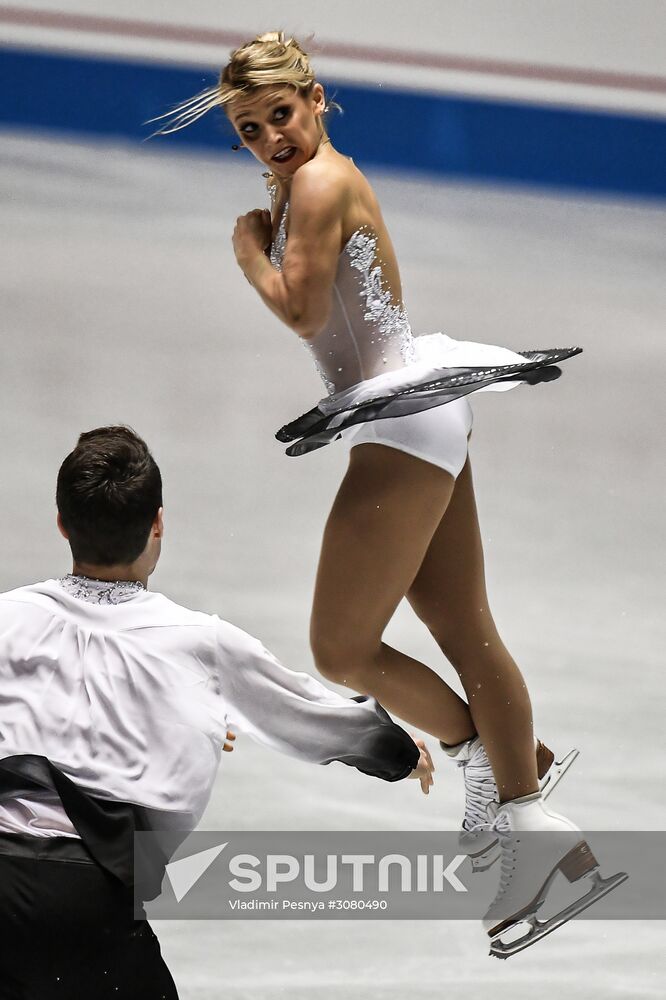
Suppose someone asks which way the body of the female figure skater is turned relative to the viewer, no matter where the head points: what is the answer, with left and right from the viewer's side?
facing to the left of the viewer

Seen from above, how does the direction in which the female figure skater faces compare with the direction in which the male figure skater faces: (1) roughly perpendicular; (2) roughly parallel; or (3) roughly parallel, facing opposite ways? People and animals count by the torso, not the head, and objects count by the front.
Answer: roughly perpendicular

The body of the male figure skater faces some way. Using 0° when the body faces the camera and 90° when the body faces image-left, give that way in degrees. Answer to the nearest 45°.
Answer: approximately 180°

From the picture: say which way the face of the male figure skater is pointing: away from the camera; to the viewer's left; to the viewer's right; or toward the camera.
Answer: away from the camera

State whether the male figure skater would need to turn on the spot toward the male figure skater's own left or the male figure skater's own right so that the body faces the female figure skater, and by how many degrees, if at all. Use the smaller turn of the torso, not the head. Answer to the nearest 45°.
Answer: approximately 45° to the male figure skater's own right

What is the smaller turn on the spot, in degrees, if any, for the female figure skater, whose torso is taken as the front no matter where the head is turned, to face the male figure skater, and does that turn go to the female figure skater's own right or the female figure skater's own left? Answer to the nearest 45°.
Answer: approximately 45° to the female figure skater's own left

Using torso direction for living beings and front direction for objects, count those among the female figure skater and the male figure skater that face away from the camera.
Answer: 1

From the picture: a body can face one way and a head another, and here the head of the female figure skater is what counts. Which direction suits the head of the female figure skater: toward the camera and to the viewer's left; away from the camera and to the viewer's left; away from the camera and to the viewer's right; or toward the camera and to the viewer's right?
toward the camera and to the viewer's left

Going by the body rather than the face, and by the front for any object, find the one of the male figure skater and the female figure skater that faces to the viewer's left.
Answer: the female figure skater
